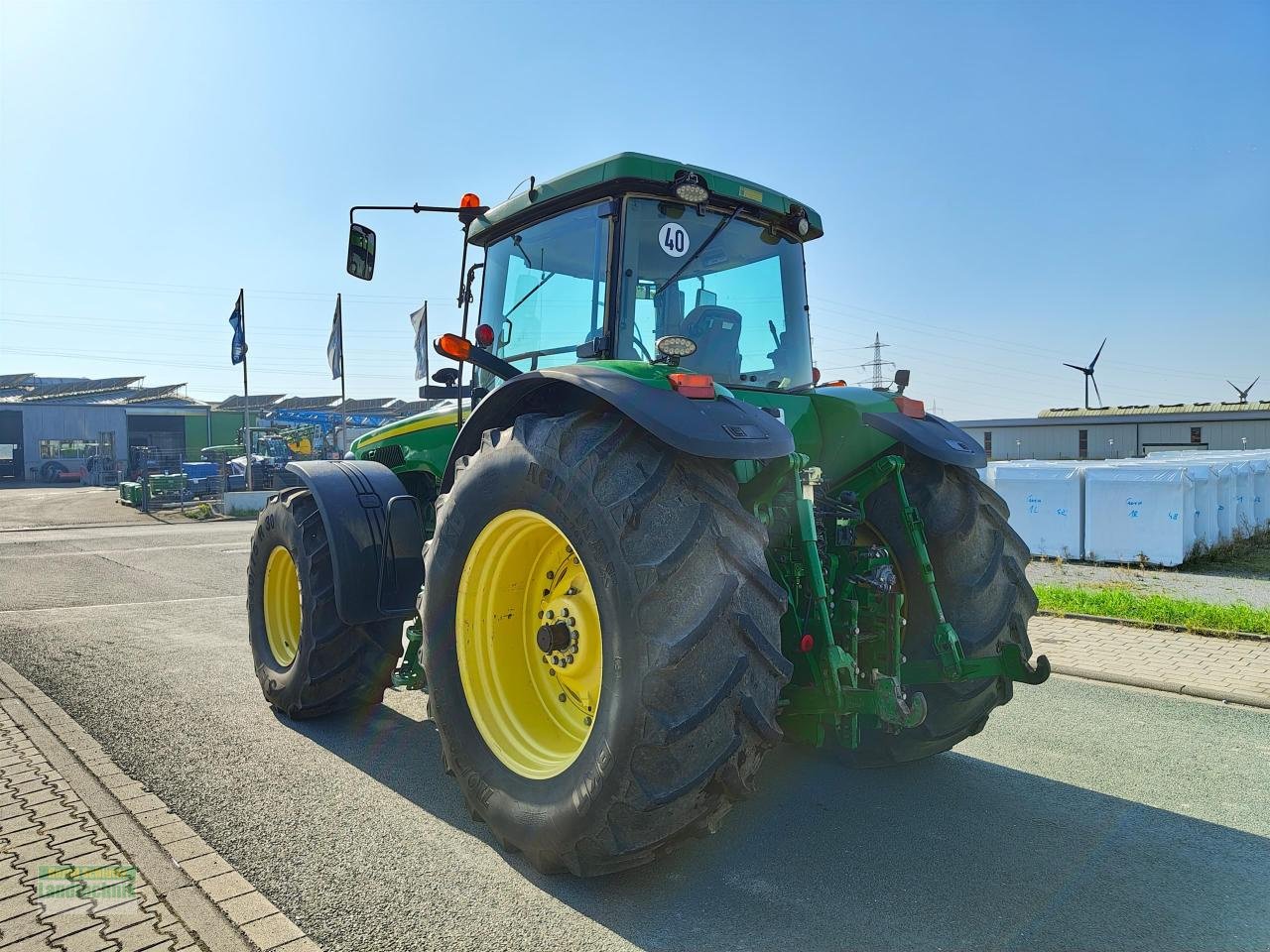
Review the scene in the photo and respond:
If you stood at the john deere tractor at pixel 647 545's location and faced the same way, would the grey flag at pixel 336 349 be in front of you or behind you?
in front

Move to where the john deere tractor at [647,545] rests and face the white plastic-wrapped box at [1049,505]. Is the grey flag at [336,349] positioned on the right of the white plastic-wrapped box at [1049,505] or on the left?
left

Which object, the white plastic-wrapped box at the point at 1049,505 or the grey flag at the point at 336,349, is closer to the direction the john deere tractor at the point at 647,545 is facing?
the grey flag

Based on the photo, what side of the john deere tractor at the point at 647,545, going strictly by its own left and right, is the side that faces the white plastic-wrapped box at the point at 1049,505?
right

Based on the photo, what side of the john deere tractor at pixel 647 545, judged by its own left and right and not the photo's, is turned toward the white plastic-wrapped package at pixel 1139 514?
right

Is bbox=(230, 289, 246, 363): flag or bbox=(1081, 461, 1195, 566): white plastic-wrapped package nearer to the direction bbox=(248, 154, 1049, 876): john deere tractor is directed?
the flag

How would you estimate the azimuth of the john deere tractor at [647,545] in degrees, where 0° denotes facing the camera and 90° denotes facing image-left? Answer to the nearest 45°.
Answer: approximately 135°

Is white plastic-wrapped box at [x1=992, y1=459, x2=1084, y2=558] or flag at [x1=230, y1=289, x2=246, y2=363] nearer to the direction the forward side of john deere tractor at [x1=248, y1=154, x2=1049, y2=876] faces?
the flag

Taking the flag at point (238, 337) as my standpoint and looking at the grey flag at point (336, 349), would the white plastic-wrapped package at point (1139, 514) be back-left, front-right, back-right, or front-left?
front-right

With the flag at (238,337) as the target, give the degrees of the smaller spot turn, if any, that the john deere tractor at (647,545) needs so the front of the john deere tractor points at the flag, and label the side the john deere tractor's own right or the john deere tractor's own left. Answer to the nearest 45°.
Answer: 0° — it already faces it
